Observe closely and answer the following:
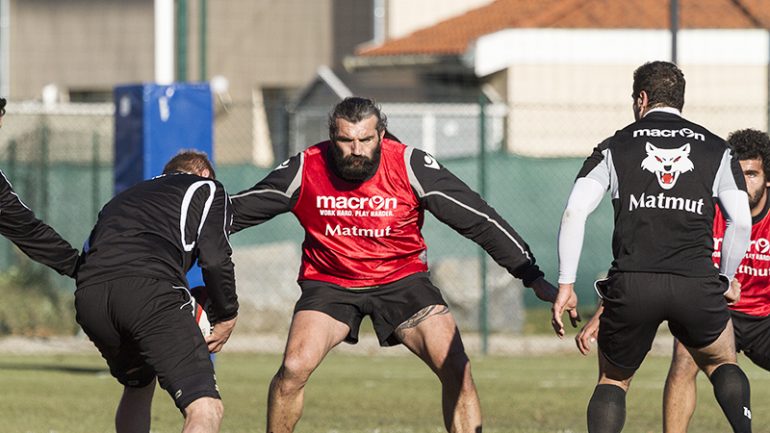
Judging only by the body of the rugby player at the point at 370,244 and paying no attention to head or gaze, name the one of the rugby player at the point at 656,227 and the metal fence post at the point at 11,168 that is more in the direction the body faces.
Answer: the rugby player

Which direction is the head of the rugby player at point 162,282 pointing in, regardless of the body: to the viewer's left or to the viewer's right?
to the viewer's right

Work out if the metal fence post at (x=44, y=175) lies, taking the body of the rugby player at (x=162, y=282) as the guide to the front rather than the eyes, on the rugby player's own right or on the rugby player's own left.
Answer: on the rugby player's own left

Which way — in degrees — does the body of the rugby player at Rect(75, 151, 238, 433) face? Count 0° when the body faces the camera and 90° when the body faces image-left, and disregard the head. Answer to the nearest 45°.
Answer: approximately 225°

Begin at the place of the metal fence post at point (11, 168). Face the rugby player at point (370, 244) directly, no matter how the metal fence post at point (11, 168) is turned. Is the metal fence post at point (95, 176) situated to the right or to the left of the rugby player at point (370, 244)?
left

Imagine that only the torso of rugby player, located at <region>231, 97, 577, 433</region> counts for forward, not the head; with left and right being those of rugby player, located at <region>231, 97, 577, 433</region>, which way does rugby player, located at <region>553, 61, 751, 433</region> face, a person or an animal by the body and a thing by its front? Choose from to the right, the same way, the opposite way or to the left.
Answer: the opposite way

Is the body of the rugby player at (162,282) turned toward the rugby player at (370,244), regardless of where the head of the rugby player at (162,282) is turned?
yes

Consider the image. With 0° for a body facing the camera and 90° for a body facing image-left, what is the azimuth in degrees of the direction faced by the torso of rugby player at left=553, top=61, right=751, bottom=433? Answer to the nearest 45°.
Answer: approximately 180°

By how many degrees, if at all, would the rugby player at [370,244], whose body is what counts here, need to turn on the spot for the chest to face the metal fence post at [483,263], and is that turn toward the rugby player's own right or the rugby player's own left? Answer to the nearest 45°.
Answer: approximately 180°

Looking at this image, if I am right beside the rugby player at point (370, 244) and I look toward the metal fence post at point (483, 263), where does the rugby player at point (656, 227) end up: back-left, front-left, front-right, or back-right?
back-right

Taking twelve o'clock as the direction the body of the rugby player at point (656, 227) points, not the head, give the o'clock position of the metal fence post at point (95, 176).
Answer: The metal fence post is roughly at 11 o'clock from the rugby player.

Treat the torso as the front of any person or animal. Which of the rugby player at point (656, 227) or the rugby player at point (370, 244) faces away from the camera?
the rugby player at point (656, 227)

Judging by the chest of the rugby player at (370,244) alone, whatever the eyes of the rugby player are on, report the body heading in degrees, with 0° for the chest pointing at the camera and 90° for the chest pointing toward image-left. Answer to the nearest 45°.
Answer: approximately 0°

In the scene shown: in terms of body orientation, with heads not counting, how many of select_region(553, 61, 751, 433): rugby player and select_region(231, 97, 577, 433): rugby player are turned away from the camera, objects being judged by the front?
1
